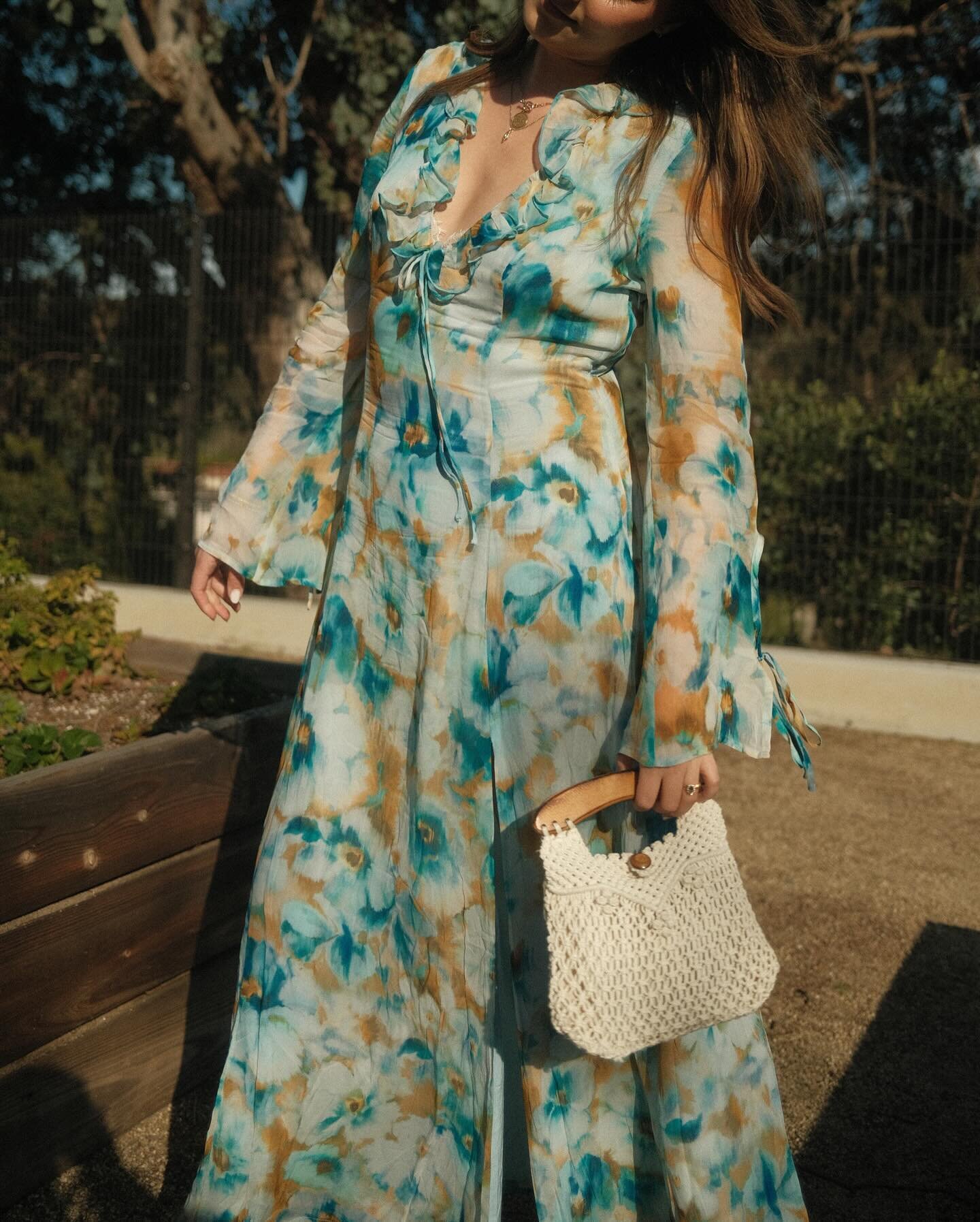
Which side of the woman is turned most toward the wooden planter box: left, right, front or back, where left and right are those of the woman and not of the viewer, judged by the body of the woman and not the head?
right

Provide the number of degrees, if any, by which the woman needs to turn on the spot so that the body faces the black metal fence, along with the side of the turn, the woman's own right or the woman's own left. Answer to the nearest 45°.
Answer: approximately 135° to the woman's own right

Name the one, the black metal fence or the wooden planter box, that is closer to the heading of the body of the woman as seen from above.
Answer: the wooden planter box

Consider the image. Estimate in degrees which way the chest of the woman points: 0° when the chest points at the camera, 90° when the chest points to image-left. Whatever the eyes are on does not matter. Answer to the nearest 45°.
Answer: approximately 45°

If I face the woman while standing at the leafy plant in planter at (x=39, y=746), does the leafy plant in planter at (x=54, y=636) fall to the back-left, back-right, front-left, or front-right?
back-left

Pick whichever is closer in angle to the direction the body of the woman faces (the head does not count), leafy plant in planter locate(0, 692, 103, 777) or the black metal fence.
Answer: the leafy plant in planter

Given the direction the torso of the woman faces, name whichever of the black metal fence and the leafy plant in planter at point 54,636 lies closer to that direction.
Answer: the leafy plant in planter

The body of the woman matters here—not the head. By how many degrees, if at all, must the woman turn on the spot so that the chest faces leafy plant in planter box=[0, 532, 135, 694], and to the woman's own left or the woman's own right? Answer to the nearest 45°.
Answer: approximately 90° to the woman's own right

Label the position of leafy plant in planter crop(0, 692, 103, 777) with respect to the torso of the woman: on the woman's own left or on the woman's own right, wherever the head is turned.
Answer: on the woman's own right
